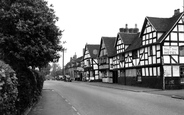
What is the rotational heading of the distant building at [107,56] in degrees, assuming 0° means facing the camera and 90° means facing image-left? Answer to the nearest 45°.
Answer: approximately 45°
